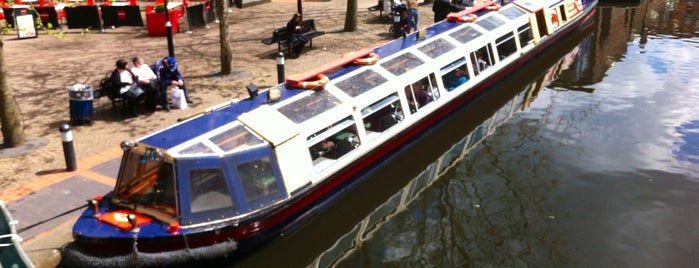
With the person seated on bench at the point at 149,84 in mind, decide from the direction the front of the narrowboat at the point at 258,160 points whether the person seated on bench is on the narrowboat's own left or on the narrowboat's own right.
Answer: on the narrowboat's own right

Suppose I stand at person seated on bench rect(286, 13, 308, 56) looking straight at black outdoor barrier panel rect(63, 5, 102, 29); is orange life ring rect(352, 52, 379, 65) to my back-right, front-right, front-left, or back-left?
back-left

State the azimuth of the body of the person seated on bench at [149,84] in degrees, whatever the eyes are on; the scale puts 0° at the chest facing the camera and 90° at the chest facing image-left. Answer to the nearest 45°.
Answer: approximately 315°

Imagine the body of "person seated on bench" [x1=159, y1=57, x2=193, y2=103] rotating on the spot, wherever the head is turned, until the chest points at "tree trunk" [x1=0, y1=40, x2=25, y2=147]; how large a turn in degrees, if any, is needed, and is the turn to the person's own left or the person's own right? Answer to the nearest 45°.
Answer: approximately 90° to the person's own right

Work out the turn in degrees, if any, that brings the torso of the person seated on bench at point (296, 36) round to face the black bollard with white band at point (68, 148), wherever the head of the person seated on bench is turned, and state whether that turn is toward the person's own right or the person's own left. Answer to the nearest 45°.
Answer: approximately 90° to the person's own right

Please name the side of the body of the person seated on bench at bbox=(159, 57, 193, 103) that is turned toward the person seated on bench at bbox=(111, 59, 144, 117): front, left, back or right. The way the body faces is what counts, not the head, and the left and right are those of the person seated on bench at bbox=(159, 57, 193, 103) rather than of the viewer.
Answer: right

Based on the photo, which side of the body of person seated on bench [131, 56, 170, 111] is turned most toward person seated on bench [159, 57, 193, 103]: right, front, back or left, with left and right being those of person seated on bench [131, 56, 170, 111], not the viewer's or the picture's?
left

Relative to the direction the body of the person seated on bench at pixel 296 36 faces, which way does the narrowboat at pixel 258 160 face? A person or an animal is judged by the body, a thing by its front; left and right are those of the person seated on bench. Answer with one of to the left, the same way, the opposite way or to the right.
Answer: to the right
